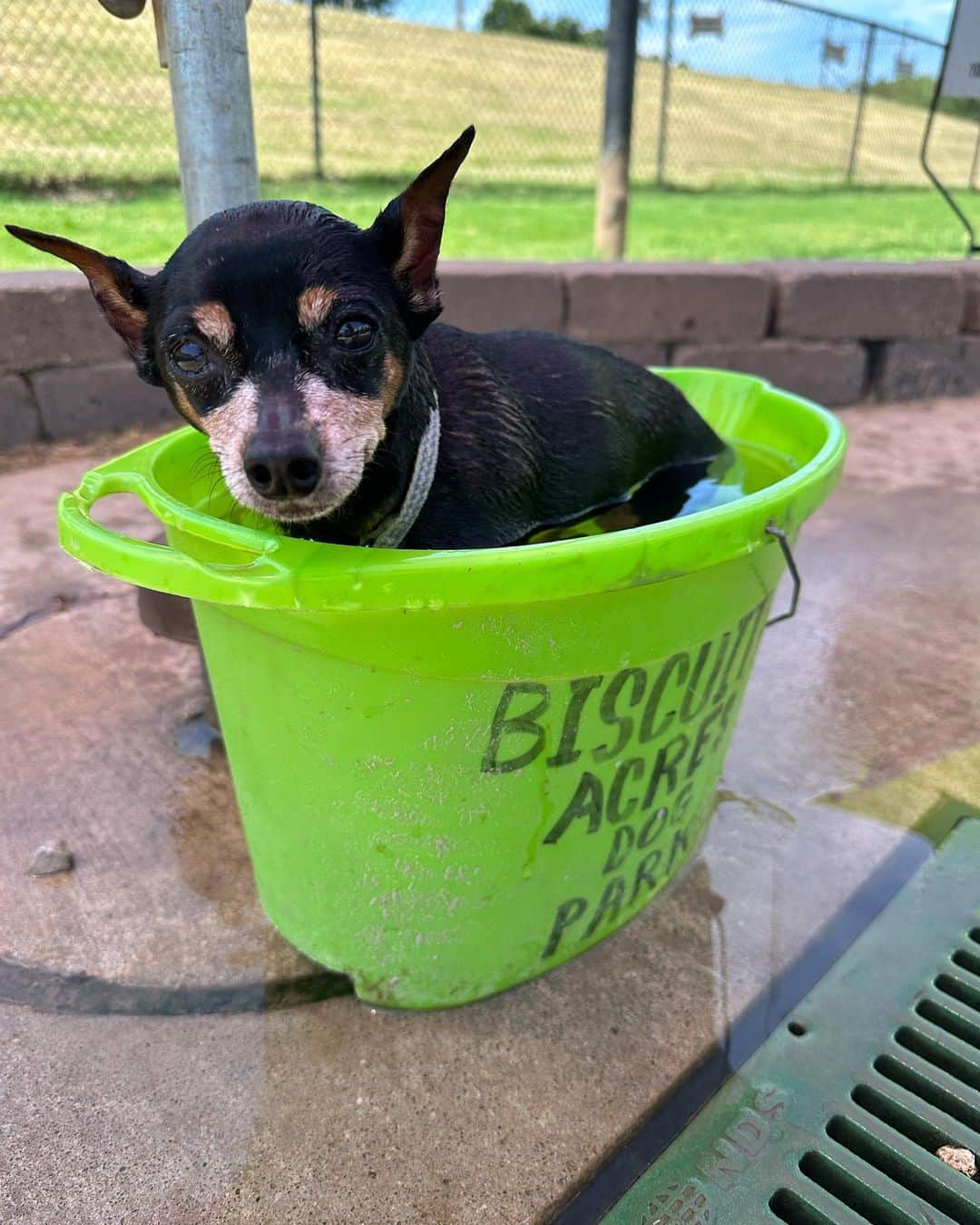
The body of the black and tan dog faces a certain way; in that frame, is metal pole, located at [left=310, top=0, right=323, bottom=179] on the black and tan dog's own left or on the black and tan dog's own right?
on the black and tan dog's own right

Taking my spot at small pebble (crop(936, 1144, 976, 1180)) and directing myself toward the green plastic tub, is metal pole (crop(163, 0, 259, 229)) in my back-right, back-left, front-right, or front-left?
front-right

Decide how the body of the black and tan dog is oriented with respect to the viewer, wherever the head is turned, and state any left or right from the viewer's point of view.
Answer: facing the viewer and to the left of the viewer

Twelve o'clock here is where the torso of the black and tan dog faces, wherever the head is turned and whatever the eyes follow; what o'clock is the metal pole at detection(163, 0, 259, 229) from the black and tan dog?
The metal pole is roughly at 4 o'clock from the black and tan dog.

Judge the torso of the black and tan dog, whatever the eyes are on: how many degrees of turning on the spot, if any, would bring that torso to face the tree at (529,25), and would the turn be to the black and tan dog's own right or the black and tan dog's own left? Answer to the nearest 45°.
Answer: approximately 135° to the black and tan dog's own right

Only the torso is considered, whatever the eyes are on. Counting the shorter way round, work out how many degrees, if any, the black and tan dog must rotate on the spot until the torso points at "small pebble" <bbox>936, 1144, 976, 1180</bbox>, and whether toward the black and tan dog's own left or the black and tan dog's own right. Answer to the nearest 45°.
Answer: approximately 90° to the black and tan dog's own left

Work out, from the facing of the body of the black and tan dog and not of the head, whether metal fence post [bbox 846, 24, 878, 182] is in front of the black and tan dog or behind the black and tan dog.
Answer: behind

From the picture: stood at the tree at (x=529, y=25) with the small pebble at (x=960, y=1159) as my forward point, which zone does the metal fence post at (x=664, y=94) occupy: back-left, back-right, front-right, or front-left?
front-left

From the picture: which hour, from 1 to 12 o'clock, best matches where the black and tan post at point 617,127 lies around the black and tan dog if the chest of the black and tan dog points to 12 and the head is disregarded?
The black and tan post is roughly at 5 o'clock from the black and tan dog.

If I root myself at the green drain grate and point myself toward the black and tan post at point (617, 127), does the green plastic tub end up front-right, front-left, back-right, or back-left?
front-left
